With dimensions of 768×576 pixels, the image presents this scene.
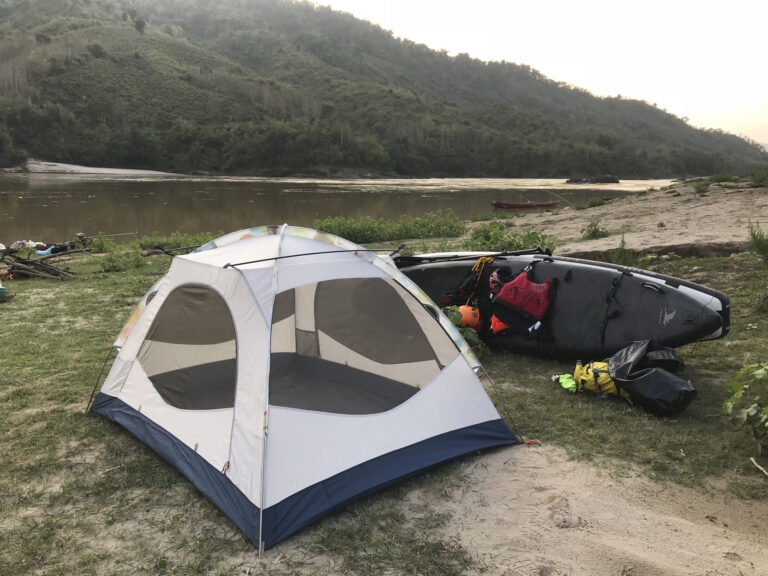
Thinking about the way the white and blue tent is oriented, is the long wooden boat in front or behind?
behind

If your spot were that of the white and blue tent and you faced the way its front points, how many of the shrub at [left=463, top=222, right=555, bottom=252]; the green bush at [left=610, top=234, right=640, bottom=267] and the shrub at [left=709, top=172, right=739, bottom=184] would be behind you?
3
